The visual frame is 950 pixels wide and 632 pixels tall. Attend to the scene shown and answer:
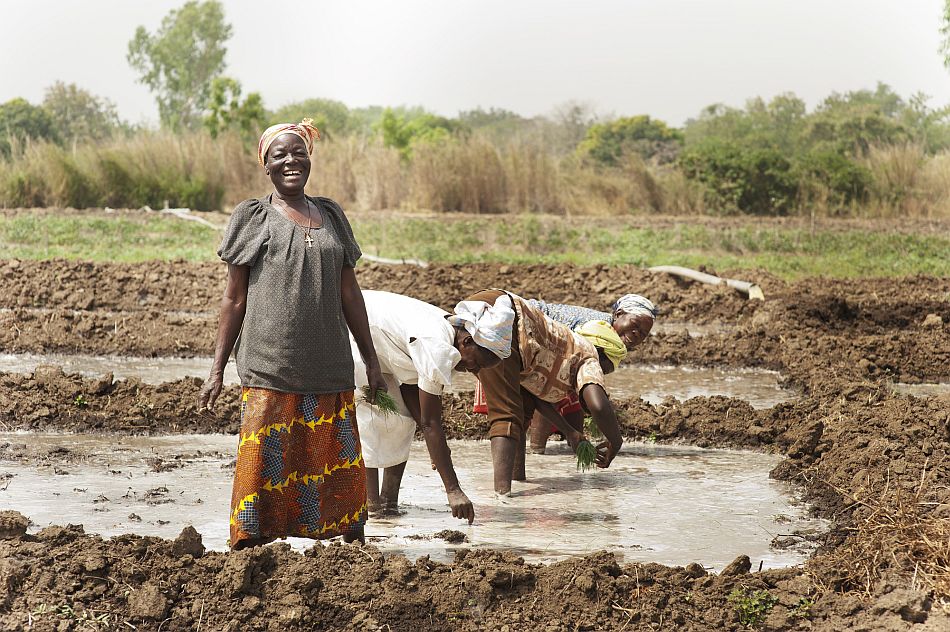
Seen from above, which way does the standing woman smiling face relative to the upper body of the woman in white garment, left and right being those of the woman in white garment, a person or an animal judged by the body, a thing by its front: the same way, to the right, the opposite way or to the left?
to the right

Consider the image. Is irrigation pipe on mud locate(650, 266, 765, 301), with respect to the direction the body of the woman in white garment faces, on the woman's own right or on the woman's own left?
on the woman's own left

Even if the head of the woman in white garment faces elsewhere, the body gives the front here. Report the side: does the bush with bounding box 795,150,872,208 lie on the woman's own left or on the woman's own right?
on the woman's own left

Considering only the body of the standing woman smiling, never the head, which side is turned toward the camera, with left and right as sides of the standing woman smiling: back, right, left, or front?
front

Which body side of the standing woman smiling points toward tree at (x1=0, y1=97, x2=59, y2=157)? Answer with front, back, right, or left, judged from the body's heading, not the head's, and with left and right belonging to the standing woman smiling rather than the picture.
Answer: back

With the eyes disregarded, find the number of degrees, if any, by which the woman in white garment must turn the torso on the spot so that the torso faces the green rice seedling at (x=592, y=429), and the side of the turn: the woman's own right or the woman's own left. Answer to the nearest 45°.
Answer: approximately 45° to the woman's own left

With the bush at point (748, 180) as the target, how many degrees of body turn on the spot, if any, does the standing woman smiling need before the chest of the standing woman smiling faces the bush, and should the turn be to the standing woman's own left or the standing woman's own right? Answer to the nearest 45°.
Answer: approximately 135° to the standing woman's own left

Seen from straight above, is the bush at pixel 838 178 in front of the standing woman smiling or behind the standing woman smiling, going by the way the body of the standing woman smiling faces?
behind

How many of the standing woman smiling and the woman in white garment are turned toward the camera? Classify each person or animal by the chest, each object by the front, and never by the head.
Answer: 1

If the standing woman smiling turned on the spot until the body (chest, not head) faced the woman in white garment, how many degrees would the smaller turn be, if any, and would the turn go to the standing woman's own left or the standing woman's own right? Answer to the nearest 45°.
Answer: approximately 135° to the standing woman's own left

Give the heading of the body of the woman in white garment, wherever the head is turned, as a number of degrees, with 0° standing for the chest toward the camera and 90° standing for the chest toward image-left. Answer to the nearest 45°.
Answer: approximately 270°

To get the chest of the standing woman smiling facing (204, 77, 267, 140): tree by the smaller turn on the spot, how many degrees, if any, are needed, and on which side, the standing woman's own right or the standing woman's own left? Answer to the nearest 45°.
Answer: approximately 180°

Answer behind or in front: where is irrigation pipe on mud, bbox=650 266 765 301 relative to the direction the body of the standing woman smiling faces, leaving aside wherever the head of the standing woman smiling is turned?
behind

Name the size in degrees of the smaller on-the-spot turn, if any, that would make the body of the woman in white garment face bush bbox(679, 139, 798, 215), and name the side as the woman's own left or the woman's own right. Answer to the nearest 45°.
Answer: approximately 90° to the woman's own left
